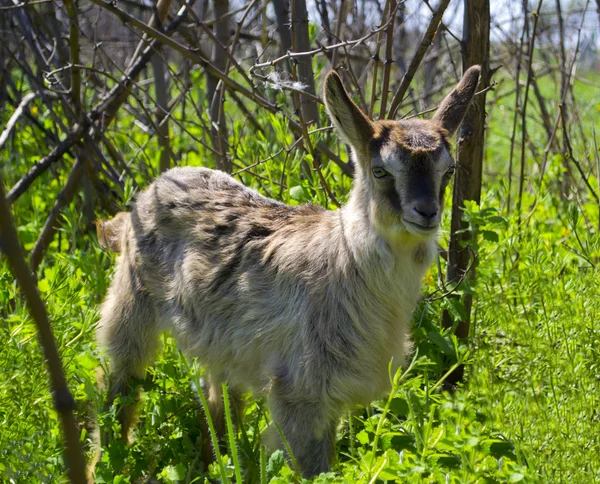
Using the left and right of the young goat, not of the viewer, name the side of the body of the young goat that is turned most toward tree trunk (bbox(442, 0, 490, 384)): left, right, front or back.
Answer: left

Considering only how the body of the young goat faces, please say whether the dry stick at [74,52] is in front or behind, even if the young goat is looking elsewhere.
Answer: behind

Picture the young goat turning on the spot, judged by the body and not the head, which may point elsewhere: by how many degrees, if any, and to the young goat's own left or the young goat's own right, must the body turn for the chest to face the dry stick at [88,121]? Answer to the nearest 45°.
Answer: approximately 180°

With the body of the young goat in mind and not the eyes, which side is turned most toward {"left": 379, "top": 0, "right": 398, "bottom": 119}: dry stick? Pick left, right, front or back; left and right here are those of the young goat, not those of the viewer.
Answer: left

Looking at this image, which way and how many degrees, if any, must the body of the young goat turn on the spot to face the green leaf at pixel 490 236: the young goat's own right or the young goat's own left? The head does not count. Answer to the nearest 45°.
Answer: approximately 45° to the young goat's own left

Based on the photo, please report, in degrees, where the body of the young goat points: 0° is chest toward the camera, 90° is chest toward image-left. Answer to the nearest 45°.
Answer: approximately 315°

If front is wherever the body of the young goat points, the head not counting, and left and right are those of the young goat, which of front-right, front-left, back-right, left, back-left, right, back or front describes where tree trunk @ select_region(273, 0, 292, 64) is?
back-left

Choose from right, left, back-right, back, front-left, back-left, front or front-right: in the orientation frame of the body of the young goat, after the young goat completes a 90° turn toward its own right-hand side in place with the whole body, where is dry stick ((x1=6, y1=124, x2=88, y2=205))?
right

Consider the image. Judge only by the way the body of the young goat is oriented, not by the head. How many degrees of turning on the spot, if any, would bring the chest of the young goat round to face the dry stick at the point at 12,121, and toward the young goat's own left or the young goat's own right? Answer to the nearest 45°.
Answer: approximately 180°

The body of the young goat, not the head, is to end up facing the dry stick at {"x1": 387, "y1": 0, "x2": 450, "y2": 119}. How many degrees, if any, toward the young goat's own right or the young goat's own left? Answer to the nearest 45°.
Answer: approximately 90° to the young goat's own left
